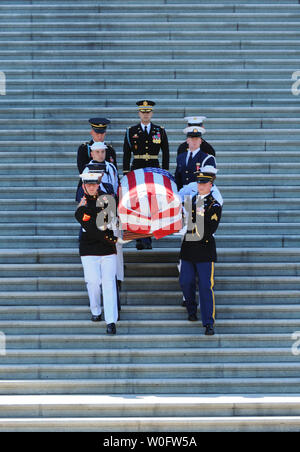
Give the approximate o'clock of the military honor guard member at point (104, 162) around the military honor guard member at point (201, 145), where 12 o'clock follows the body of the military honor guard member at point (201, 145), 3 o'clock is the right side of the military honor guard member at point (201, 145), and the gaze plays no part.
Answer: the military honor guard member at point (104, 162) is roughly at 2 o'clock from the military honor guard member at point (201, 145).

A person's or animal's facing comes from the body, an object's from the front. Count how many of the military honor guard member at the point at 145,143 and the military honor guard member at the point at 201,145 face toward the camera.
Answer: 2

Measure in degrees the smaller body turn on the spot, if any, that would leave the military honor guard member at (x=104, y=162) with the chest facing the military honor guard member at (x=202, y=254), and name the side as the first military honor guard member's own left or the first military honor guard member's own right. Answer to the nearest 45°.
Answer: approximately 45° to the first military honor guard member's own left

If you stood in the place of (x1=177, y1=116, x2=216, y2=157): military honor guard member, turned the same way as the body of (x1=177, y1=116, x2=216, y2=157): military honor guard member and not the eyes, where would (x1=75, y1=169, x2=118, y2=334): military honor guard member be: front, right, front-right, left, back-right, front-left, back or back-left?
front-right

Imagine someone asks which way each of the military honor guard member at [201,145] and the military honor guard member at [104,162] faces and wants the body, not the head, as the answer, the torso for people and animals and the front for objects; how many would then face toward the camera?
2

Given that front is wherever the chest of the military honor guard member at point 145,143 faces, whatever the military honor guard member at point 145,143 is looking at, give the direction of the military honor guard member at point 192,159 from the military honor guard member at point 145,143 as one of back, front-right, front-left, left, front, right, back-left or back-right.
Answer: front-left

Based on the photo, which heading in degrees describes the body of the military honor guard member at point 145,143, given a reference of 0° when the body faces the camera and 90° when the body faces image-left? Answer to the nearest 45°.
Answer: approximately 0°
